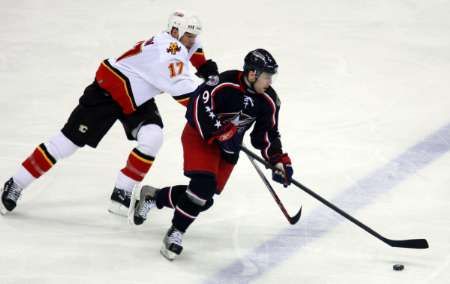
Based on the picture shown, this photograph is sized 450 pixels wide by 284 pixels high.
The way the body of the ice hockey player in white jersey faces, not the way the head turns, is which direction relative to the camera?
to the viewer's right

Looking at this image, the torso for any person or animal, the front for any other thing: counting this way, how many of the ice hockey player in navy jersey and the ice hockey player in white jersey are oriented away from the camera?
0

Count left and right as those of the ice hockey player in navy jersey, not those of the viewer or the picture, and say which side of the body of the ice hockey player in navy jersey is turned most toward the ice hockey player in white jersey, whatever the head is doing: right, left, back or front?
back

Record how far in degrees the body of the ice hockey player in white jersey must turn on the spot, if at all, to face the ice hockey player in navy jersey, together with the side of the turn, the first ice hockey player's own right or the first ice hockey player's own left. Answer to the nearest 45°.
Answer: approximately 45° to the first ice hockey player's own right
